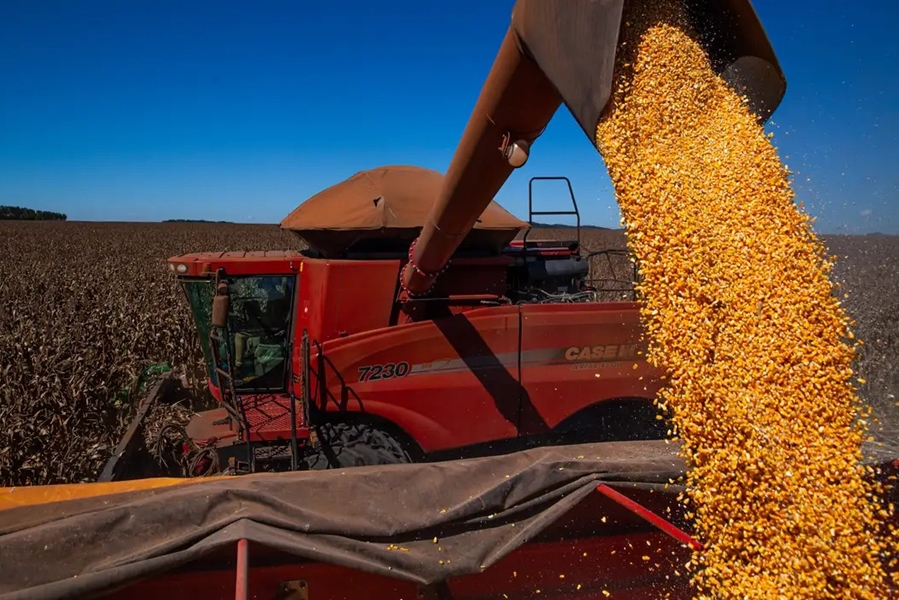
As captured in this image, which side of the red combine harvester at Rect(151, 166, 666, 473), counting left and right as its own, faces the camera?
left

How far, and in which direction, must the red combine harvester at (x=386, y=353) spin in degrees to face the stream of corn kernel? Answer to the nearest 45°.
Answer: approximately 135° to its left
